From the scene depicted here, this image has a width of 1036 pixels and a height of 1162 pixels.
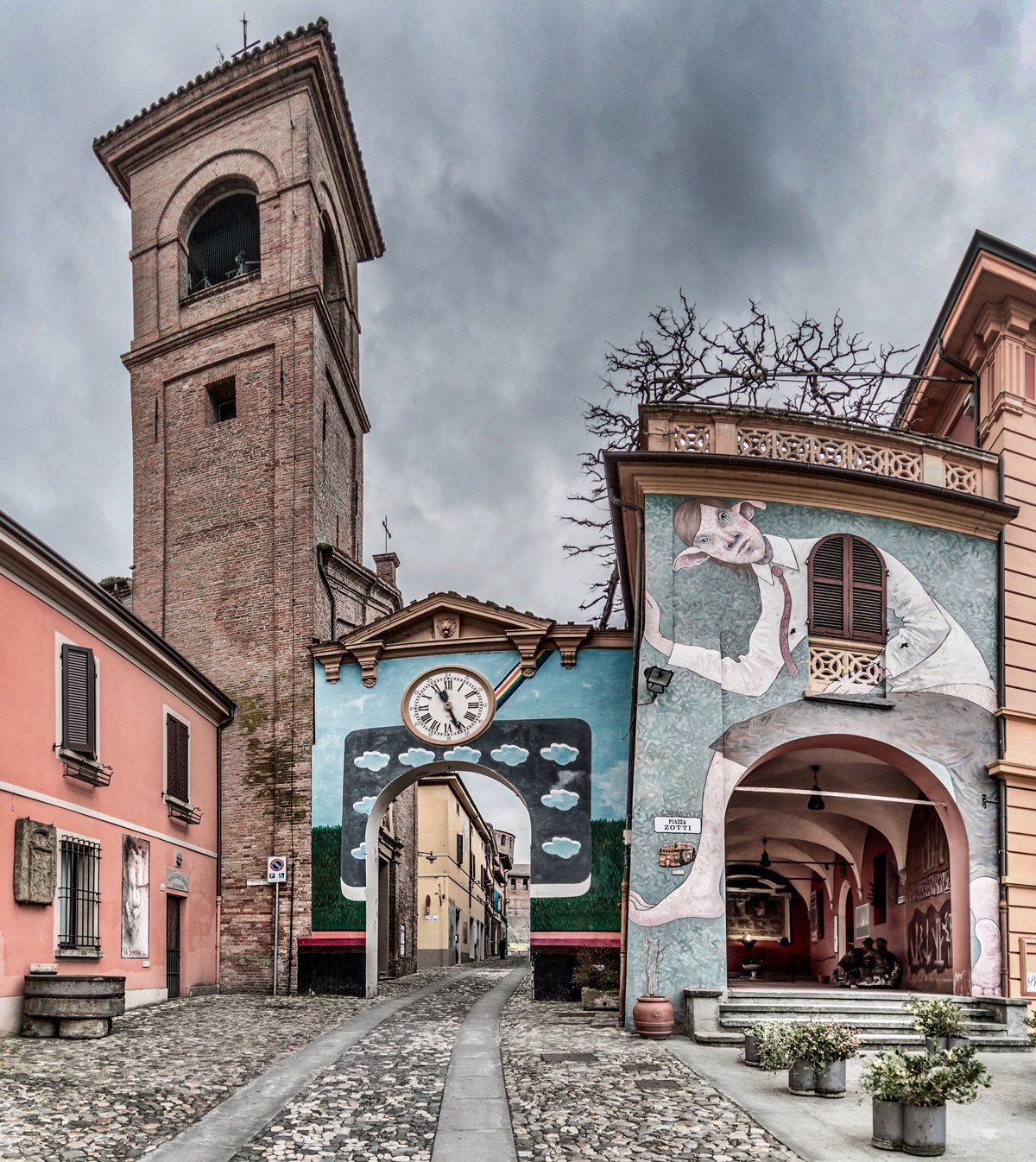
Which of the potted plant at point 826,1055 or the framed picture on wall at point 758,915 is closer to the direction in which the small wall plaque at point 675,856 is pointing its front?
the potted plant

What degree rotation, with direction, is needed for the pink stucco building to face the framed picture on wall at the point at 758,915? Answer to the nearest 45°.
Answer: approximately 90° to its left

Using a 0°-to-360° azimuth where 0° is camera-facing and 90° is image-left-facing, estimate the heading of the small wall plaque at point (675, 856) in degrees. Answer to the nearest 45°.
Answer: approximately 0°

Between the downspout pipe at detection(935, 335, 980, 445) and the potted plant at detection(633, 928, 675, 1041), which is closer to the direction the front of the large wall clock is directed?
the potted plant

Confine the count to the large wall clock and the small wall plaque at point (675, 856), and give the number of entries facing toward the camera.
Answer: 2

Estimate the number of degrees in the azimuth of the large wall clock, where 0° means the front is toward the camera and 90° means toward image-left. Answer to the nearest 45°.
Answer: approximately 0°

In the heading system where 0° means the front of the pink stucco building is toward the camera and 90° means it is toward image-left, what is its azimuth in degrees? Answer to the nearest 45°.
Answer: approximately 315°

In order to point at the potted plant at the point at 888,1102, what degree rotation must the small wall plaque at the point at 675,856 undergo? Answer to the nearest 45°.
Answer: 0° — it already faces it

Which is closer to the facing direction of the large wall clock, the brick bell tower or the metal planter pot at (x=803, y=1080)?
the metal planter pot

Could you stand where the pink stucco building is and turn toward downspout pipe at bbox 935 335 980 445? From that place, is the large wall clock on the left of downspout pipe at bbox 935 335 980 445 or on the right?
left
